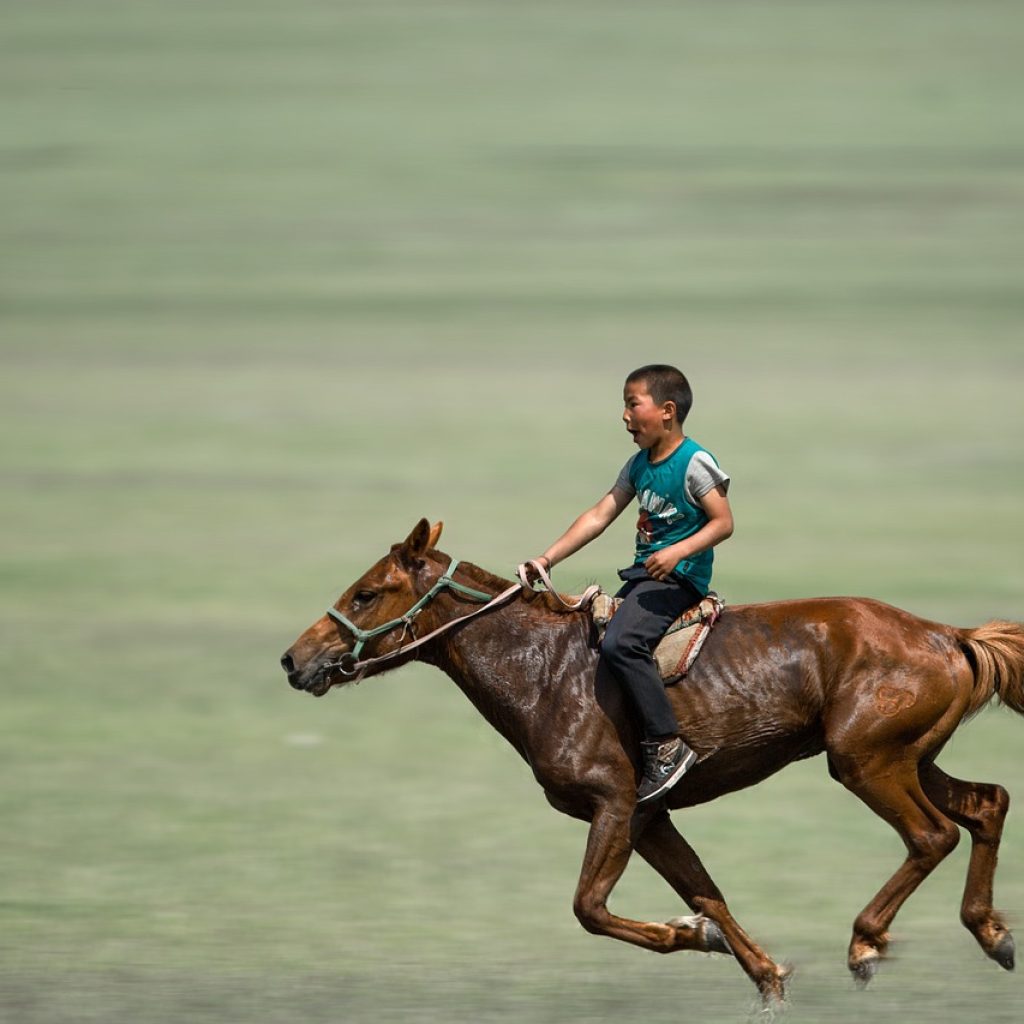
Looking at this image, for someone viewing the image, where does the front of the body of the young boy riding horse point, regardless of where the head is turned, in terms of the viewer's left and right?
facing the viewer and to the left of the viewer

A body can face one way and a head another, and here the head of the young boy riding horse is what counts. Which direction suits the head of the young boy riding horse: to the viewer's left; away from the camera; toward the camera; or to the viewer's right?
to the viewer's left

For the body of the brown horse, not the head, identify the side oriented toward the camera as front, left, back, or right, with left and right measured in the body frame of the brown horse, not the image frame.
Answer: left
